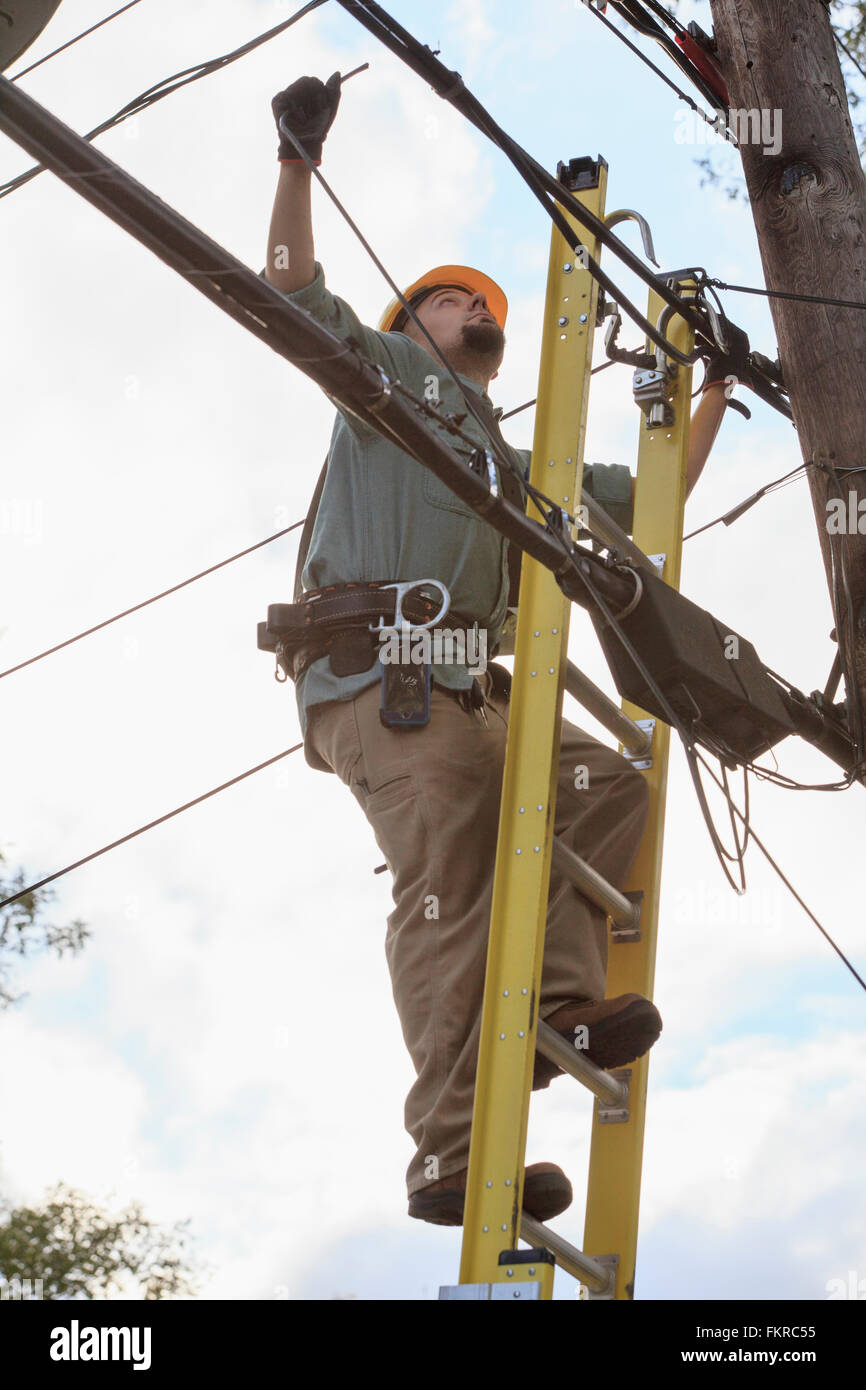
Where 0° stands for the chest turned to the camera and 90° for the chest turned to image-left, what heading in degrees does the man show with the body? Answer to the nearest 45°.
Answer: approximately 315°
